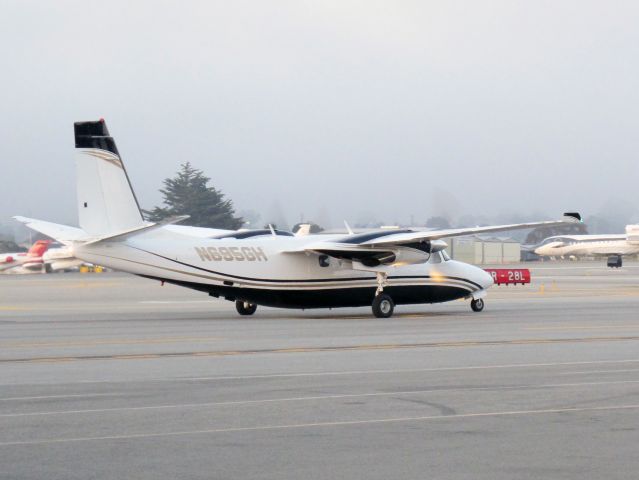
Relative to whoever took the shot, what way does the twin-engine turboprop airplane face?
facing away from the viewer and to the right of the viewer
